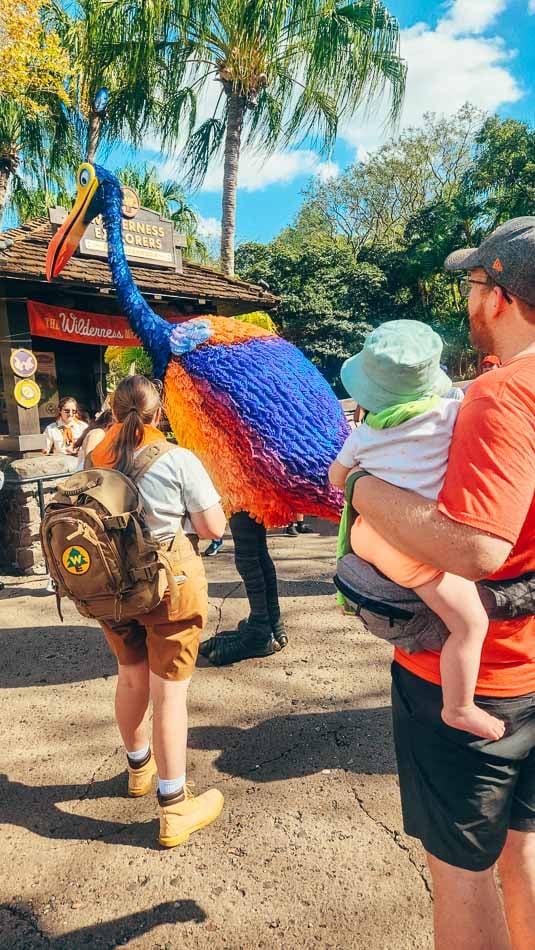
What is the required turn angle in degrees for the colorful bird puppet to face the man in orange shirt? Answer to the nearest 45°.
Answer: approximately 90° to its left

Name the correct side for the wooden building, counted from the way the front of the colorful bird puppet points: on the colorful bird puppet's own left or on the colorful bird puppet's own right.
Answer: on the colorful bird puppet's own right

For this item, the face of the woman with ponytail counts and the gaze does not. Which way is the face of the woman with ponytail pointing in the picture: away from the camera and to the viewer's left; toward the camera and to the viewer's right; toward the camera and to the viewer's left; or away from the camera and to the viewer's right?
away from the camera and to the viewer's right

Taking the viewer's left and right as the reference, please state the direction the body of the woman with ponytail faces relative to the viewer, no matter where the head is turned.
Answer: facing away from the viewer and to the right of the viewer

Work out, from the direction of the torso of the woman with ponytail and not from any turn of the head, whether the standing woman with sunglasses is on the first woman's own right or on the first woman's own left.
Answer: on the first woman's own left

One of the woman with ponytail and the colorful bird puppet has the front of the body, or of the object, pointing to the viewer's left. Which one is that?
the colorful bird puppet

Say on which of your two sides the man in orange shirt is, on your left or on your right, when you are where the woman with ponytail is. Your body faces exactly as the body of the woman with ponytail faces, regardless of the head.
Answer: on your right

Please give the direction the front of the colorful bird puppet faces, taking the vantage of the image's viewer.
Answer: facing to the left of the viewer

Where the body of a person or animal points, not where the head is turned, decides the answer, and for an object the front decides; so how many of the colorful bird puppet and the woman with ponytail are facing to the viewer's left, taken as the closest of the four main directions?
1
